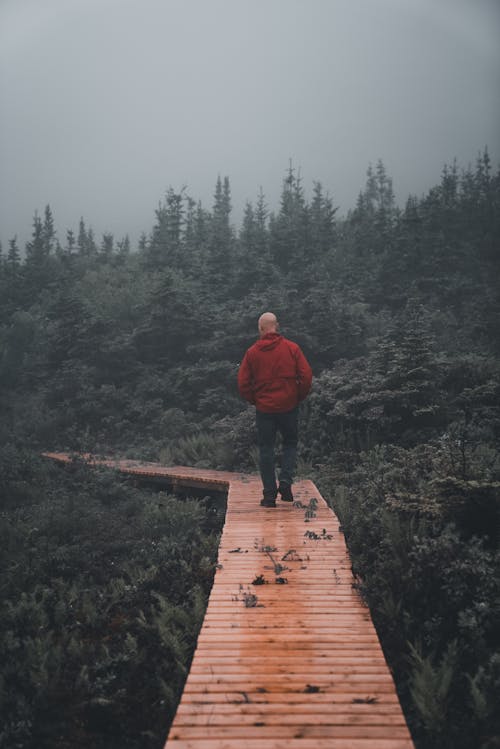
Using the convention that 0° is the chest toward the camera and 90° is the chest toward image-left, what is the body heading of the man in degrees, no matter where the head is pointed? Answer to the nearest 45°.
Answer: approximately 180°

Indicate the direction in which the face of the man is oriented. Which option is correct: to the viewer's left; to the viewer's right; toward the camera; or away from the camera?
away from the camera
